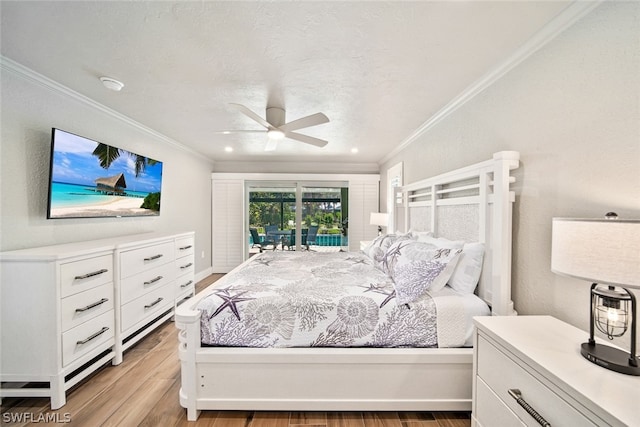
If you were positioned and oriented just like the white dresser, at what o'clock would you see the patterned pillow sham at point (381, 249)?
The patterned pillow sham is roughly at 11 o'clock from the white dresser.

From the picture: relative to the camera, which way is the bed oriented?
to the viewer's left

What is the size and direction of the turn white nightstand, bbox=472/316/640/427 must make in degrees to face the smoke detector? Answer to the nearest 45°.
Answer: approximately 45° to its right

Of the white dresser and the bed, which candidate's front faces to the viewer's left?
the bed

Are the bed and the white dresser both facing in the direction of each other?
yes

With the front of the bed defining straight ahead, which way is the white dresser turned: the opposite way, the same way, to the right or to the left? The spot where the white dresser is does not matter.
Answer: the opposite way

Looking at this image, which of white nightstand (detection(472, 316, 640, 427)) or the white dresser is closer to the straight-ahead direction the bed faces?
the white dresser

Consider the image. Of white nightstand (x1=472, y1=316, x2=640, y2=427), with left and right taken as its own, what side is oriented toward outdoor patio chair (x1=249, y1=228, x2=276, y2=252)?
right

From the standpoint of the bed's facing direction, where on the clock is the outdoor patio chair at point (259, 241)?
The outdoor patio chair is roughly at 2 o'clock from the bed.

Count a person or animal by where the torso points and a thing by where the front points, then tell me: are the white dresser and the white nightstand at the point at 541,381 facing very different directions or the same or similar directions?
very different directions

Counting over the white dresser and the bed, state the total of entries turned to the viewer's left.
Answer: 1

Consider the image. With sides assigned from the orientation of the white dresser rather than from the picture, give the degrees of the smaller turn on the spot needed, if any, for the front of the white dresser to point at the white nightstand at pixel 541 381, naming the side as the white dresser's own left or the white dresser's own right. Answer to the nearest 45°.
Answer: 0° — it already faces it
